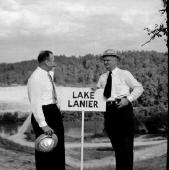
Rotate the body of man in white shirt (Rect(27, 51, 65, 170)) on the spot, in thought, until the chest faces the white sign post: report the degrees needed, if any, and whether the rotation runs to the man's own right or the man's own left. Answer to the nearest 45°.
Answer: approximately 45° to the man's own left

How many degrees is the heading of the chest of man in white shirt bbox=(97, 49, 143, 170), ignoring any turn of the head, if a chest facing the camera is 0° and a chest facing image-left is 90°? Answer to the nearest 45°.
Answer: approximately 45°

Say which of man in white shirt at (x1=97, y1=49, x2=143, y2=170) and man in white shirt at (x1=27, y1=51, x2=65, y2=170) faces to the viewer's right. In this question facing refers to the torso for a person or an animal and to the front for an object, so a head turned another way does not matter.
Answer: man in white shirt at (x1=27, y1=51, x2=65, y2=170)

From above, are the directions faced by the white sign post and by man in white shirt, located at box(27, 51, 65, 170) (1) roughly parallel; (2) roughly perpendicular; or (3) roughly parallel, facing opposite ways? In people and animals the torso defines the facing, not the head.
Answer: roughly perpendicular

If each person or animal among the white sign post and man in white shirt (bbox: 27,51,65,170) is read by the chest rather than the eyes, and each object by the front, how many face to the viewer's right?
1

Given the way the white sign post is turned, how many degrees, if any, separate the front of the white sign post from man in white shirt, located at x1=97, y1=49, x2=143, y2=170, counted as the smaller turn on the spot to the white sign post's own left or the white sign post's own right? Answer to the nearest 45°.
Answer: approximately 45° to the white sign post's own left

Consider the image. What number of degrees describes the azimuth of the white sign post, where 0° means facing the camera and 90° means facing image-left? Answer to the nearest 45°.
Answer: approximately 0°

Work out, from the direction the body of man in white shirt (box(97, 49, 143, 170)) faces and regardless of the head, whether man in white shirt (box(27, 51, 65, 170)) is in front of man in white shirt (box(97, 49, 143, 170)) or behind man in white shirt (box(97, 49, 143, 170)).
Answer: in front

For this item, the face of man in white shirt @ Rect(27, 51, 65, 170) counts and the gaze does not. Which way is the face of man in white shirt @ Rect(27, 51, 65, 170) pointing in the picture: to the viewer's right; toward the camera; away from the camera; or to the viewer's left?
to the viewer's right

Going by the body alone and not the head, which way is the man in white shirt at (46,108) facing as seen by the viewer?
to the viewer's right

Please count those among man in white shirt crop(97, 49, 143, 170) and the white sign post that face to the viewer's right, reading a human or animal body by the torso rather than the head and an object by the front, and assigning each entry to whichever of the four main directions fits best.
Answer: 0
